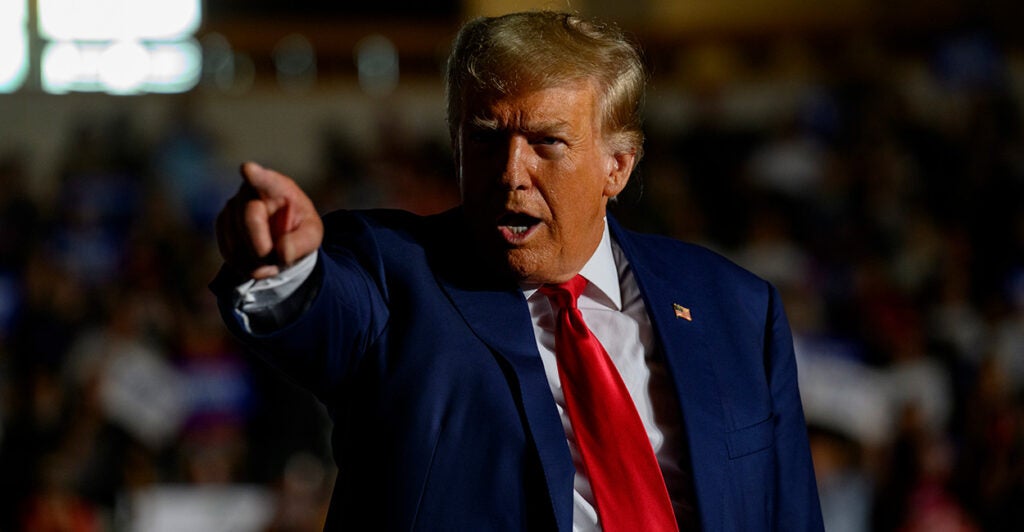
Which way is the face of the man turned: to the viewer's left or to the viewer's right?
to the viewer's left

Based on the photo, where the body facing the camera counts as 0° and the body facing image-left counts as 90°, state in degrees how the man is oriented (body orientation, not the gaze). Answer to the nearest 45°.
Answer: approximately 0°
